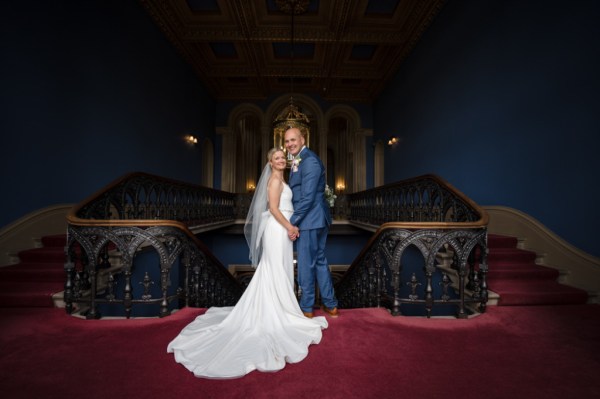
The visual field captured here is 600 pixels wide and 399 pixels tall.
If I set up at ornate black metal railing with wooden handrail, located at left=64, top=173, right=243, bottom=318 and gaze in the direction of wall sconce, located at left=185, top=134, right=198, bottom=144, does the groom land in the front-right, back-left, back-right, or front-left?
back-right

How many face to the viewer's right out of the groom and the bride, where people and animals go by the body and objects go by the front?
1

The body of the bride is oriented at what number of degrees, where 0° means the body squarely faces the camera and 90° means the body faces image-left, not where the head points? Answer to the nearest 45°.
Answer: approximately 270°

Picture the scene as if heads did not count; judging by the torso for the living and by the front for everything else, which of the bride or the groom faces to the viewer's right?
the bride

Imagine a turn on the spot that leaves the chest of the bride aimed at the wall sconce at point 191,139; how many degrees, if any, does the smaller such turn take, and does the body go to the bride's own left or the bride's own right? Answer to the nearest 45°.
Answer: approximately 90° to the bride's own left

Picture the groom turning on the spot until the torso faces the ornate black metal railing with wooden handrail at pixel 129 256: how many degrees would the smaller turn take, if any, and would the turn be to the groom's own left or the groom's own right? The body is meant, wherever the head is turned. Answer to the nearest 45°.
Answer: approximately 45° to the groom's own right

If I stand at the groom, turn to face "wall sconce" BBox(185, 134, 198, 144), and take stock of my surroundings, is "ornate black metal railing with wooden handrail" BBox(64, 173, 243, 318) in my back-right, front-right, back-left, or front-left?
front-left
